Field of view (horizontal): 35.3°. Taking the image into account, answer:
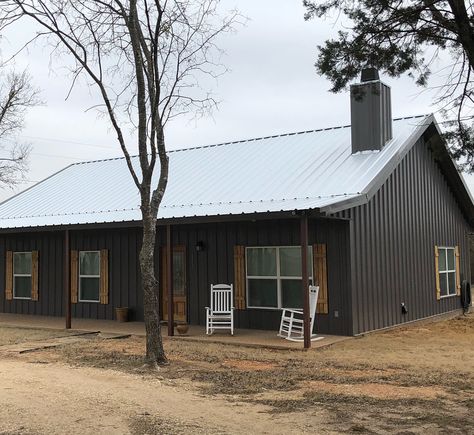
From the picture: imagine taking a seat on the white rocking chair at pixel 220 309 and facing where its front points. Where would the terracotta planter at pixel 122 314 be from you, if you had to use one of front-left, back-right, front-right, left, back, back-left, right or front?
back-right

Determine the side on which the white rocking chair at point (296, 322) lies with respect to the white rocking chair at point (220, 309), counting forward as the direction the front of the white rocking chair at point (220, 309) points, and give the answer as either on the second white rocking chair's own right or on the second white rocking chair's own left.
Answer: on the second white rocking chair's own left

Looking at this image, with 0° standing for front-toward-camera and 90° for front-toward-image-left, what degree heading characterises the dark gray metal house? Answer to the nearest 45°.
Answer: approximately 45°
